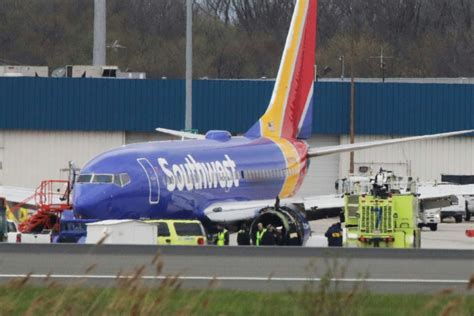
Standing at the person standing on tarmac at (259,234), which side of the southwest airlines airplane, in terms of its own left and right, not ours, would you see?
left

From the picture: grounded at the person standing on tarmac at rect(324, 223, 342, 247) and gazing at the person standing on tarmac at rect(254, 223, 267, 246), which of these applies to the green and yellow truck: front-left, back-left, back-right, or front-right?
back-right

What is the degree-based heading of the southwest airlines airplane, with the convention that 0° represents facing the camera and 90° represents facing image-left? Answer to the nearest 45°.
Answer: approximately 45°

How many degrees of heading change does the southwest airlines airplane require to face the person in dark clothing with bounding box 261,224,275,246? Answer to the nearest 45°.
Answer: approximately 90° to its left
